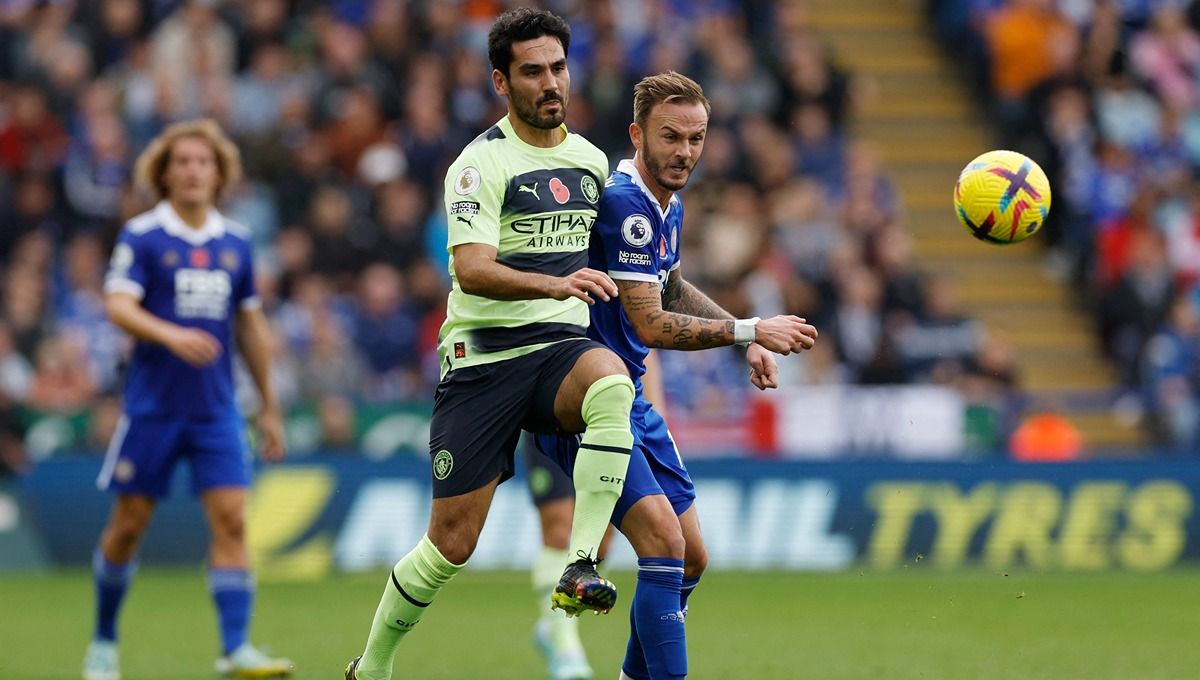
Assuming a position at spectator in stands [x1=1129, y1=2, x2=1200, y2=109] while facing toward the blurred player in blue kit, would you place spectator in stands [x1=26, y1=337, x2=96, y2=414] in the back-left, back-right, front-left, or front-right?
front-right

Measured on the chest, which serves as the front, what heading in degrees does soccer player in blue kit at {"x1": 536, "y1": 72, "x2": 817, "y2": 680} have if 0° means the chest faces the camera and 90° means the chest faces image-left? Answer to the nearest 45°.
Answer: approximately 315°

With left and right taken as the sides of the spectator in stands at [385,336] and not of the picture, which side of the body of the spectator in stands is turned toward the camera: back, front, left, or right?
front

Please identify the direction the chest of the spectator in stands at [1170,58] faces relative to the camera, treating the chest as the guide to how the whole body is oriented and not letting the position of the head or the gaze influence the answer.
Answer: toward the camera

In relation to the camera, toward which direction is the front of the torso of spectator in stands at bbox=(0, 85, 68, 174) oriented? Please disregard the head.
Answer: toward the camera

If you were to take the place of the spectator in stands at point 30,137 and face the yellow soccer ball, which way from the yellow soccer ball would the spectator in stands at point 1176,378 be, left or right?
left

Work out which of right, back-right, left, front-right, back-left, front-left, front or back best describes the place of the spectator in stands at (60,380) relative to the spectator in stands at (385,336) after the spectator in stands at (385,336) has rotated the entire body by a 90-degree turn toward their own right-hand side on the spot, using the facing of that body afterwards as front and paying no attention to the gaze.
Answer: front

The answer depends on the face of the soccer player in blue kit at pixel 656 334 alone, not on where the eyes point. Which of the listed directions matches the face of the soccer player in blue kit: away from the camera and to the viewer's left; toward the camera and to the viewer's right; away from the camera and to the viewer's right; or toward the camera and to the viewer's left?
toward the camera and to the viewer's right

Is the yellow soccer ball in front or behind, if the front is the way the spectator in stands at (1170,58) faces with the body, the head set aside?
in front

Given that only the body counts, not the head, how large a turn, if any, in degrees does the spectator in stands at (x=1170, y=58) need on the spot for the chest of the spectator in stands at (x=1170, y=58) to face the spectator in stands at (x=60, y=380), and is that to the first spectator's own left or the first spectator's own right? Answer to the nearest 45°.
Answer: approximately 45° to the first spectator's own right

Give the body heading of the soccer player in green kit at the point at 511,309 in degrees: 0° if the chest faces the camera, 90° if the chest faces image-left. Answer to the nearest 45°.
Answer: approximately 315°

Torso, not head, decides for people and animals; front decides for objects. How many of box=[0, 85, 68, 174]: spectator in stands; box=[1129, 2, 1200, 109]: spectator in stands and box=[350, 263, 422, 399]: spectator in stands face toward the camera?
3

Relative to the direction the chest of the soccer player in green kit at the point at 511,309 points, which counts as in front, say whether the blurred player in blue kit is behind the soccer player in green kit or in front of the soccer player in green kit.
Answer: behind

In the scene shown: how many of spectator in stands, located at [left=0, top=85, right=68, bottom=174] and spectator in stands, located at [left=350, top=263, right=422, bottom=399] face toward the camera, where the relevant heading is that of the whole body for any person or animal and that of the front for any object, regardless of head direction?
2
